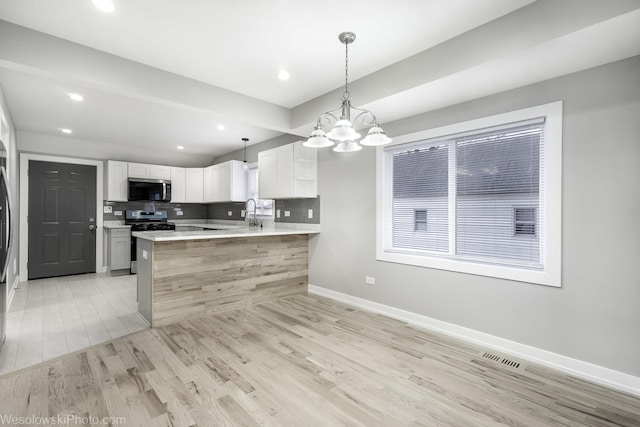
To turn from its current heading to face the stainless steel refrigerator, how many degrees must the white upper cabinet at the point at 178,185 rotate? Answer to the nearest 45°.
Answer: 0° — it already faces it

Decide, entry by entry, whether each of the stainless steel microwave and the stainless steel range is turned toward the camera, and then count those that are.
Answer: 2

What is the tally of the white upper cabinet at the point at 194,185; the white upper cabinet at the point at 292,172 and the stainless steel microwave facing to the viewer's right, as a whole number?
0

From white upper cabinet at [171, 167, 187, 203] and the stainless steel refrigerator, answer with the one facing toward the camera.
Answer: the white upper cabinet

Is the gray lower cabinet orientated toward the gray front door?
no

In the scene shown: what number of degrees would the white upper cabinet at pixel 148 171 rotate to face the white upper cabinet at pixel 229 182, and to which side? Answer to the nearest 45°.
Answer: approximately 45° to its left

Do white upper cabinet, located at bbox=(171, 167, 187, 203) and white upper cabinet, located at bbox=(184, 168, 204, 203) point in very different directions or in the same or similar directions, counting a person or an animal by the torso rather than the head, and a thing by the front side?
same or similar directions

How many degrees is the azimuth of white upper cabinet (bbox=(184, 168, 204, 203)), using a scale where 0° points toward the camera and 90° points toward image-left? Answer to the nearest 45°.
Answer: approximately 0°

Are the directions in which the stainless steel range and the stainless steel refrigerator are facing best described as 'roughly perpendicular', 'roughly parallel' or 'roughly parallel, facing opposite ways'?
roughly perpendicular

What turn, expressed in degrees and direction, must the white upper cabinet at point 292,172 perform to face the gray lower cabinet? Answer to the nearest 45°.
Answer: approximately 90° to its right

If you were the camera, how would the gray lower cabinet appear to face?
facing the viewer

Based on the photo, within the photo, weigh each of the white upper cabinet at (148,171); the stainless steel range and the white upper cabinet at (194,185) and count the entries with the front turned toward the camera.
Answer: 3

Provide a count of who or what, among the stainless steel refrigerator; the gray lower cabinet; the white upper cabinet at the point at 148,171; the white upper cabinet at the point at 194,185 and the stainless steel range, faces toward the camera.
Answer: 4

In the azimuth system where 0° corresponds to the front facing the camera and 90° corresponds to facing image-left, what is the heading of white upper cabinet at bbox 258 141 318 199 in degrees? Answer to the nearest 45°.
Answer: approximately 45°

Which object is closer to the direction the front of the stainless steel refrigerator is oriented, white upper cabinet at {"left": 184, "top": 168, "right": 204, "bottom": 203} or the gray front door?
the white upper cabinet

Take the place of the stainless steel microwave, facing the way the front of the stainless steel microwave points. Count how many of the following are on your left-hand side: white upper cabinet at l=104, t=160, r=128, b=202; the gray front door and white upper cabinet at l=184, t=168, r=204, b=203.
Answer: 1

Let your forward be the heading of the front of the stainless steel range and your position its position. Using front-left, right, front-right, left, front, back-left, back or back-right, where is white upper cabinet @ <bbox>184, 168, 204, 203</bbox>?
left

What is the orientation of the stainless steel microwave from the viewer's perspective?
toward the camera

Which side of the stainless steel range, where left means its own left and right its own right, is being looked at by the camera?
front

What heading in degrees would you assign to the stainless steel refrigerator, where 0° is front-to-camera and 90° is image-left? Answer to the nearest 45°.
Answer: approximately 270°
